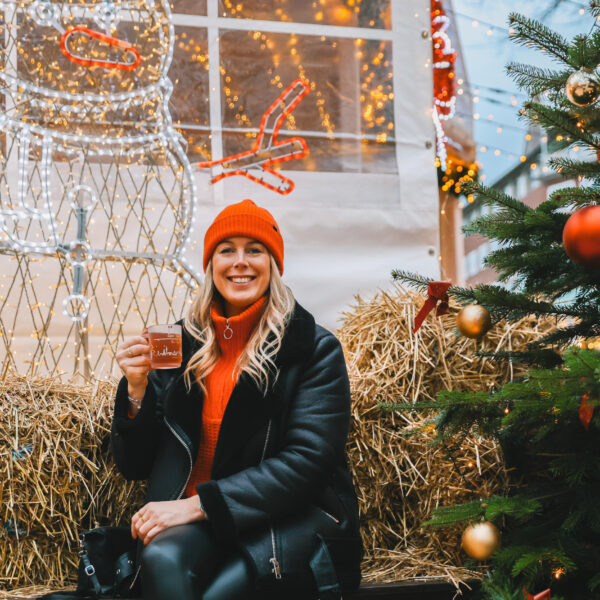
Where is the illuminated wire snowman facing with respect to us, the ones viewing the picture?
facing the viewer

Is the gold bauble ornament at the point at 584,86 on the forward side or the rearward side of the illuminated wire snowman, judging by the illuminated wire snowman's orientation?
on the forward side

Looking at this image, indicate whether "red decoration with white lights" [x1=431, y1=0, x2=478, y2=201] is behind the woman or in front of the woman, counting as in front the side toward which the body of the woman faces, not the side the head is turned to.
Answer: behind

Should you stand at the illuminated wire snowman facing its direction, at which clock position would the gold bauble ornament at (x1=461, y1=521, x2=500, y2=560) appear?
The gold bauble ornament is roughly at 11 o'clock from the illuminated wire snowman.

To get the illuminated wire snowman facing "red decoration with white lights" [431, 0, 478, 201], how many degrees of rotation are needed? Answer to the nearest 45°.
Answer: approximately 90° to its left

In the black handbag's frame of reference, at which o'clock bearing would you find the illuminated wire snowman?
The illuminated wire snowman is roughly at 6 o'clock from the black handbag.

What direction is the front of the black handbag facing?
toward the camera

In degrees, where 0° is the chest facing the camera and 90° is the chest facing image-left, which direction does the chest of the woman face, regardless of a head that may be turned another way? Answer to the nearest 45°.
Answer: approximately 45°

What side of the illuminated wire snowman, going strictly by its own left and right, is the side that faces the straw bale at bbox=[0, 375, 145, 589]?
front

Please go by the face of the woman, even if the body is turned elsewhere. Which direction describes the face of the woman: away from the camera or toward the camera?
toward the camera

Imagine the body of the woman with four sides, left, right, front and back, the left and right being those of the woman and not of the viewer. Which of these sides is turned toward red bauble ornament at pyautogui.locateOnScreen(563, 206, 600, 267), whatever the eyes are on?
left

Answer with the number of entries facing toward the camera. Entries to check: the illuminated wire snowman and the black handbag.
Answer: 2
